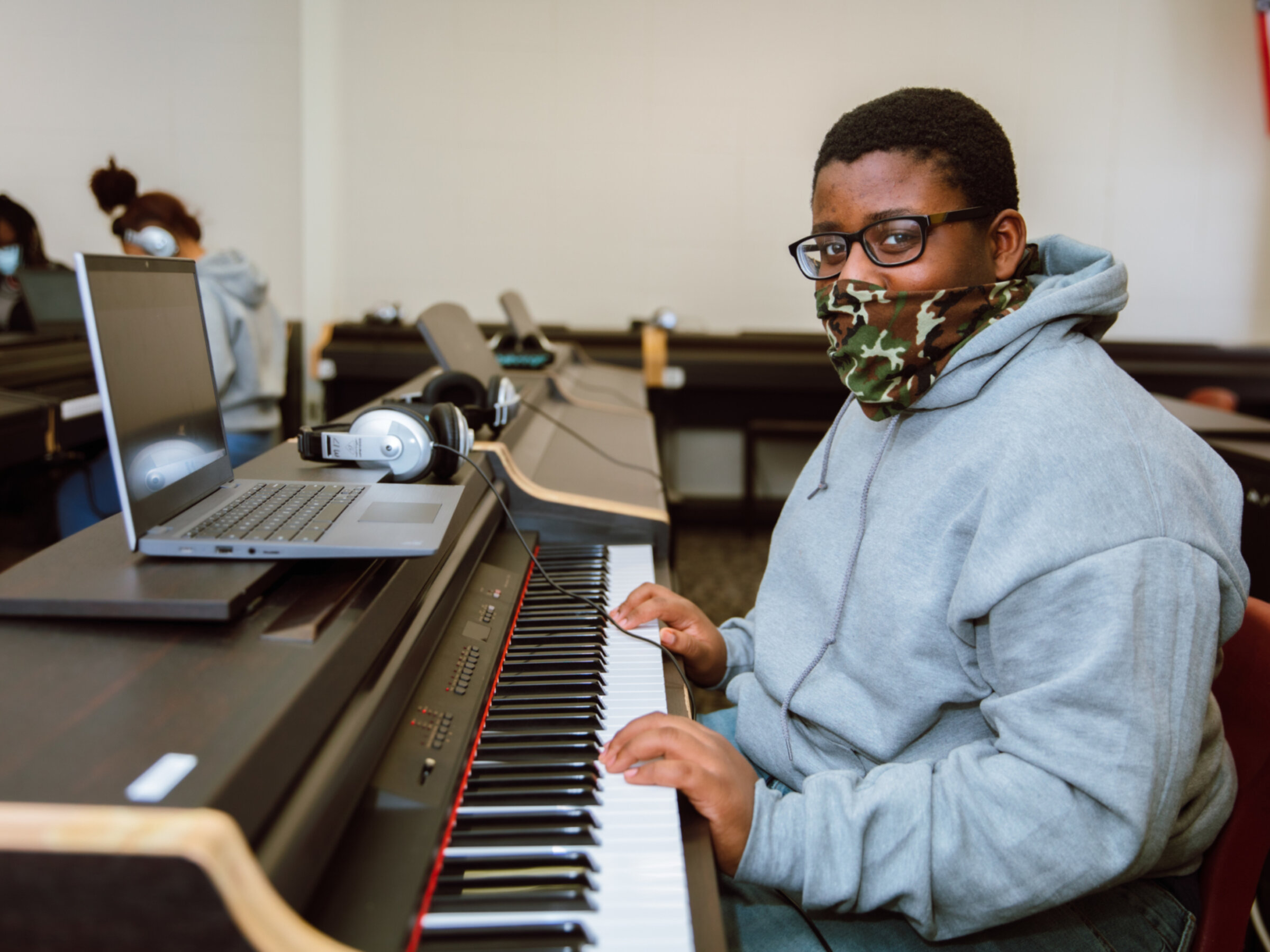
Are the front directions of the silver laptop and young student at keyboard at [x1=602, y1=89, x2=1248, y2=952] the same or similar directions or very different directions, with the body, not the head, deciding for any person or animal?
very different directions

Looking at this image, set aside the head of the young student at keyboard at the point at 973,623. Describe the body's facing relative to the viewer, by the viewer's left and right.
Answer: facing the viewer and to the left of the viewer

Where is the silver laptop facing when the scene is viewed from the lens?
facing to the right of the viewer

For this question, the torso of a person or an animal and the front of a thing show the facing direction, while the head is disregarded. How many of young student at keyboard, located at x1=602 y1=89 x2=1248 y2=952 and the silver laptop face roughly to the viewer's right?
1

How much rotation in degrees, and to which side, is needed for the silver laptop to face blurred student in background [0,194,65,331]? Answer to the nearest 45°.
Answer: approximately 90° to its left

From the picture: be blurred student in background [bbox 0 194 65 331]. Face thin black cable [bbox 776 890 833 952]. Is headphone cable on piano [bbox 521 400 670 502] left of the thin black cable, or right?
left
